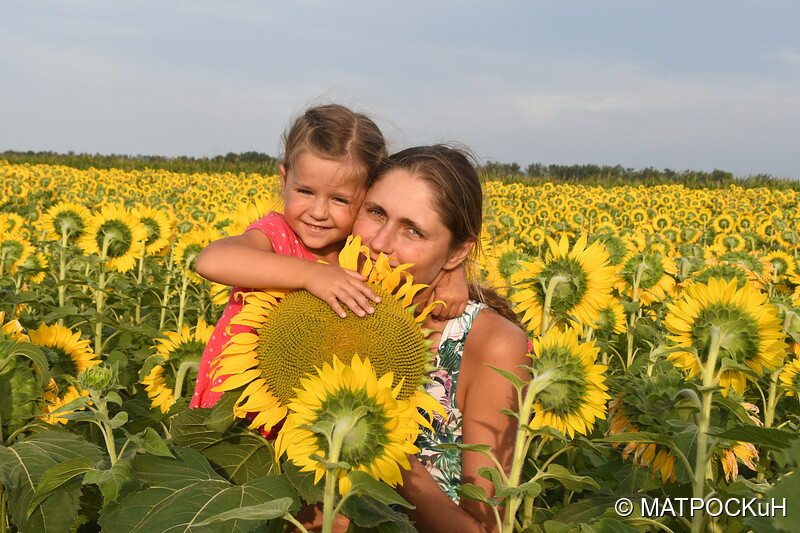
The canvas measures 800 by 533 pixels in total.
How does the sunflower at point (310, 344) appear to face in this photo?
toward the camera

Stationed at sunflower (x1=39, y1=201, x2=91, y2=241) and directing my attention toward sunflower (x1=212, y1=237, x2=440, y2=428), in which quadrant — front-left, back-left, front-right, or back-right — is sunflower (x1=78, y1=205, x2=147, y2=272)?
front-left

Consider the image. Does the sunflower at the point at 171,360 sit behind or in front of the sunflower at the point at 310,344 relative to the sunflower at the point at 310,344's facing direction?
behind
